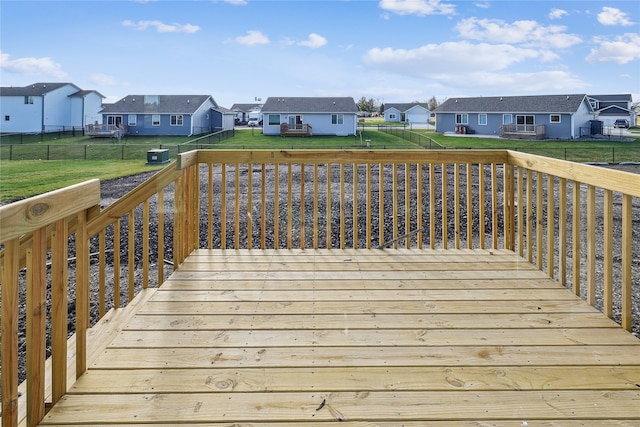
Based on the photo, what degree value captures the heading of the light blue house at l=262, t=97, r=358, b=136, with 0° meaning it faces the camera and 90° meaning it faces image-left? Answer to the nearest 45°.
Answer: approximately 180°

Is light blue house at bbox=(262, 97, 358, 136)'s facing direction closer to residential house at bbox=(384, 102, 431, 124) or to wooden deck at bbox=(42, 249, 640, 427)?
the residential house

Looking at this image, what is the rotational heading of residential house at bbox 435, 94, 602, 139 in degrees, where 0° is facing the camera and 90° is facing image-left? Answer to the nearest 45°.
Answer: approximately 180°

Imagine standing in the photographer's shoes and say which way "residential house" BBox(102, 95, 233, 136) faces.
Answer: facing away from the viewer

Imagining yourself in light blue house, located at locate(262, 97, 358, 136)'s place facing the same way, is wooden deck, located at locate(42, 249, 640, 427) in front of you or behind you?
behind

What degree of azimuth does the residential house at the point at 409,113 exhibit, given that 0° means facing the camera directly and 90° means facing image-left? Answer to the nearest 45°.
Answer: approximately 0°

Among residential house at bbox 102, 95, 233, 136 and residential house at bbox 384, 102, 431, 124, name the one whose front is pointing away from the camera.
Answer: residential house at bbox 102, 95, 233, 136
